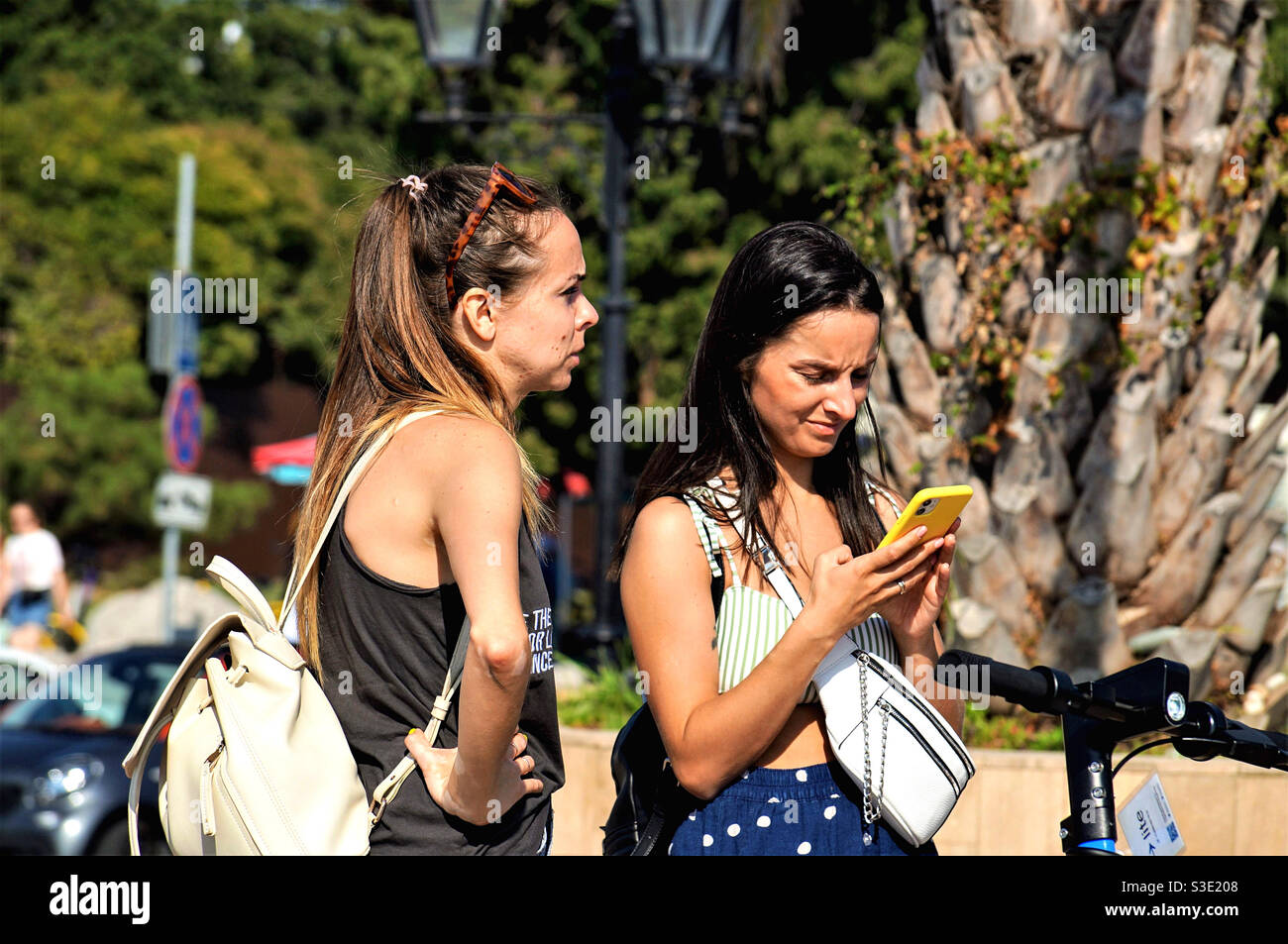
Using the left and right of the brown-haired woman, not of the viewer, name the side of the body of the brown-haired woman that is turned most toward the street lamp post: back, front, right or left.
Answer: left

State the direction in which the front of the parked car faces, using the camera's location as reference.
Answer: facing the viewer and to the left of the viewer

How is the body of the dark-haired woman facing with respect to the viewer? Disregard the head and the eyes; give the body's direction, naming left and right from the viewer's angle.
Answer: facing the viewer and to the right of the viewer

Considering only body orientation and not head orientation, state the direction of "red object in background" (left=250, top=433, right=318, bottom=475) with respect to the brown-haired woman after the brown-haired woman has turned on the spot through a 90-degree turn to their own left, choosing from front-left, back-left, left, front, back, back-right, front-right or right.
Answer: front

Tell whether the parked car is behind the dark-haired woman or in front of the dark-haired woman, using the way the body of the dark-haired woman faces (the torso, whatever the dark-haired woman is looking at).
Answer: behind

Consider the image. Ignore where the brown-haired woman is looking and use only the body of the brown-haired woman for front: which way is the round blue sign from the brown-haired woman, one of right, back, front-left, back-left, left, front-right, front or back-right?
left

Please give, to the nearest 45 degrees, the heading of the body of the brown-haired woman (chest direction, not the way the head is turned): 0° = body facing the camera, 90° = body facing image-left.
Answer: approximately 270°

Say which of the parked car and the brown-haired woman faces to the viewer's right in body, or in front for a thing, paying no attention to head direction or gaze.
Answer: the brown-haired woman

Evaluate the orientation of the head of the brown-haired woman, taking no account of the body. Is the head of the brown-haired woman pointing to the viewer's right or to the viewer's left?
to the viewer's right

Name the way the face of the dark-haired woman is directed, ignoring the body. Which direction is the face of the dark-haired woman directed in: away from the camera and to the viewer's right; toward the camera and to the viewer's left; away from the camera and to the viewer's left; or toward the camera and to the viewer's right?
toward the camera and to the viewer's right

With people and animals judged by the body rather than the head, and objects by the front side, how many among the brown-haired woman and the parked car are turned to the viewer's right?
1

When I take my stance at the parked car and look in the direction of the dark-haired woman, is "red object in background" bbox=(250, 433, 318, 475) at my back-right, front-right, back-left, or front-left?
back-left
